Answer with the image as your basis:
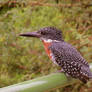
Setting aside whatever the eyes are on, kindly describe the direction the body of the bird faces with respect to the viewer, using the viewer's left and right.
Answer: facing to the left of the viewer
